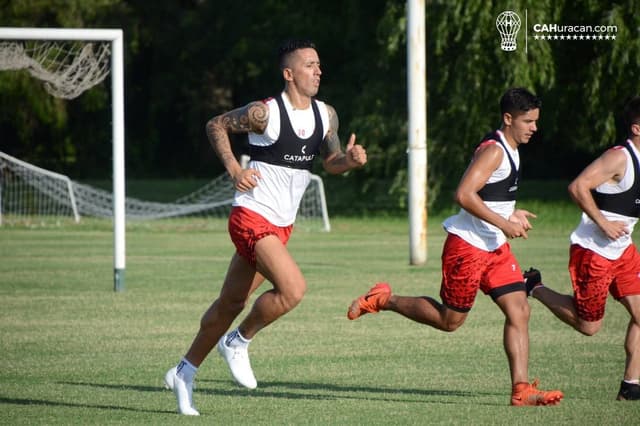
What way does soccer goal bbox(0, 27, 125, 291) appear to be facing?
toward the camera
